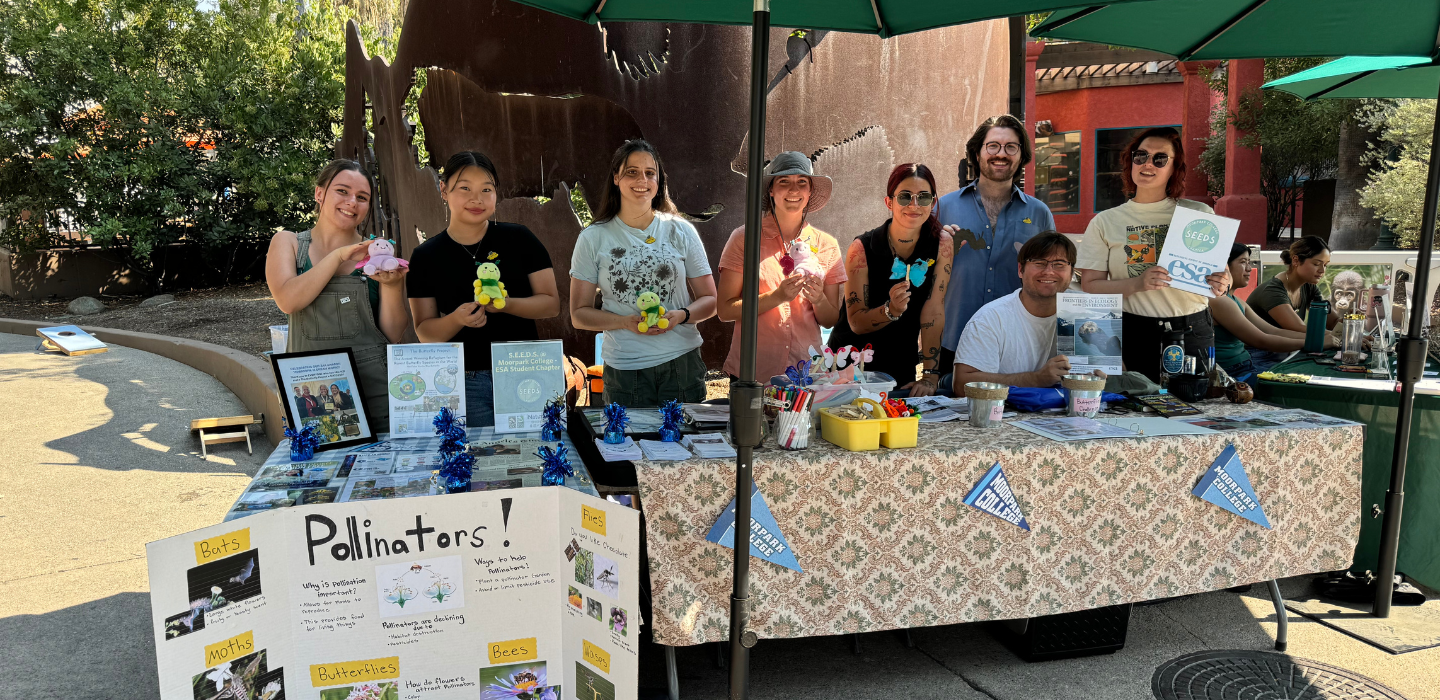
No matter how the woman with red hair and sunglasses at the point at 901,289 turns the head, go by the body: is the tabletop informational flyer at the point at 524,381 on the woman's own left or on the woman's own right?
on the woman's own right

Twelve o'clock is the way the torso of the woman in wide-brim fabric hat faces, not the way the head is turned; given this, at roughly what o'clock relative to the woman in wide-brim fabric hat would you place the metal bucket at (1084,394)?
The metal bucket is roughly at 10 o'clock from the woman in wide-brim fabric hat.

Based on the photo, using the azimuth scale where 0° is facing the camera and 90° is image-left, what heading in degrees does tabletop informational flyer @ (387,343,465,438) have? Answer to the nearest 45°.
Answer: approximately 0°

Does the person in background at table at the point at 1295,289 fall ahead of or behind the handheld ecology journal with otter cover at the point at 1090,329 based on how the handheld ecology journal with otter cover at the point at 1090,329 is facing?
behind

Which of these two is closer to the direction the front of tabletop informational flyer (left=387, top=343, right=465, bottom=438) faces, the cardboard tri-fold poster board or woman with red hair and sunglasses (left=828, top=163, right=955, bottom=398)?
the cardboard tri-fold poster board

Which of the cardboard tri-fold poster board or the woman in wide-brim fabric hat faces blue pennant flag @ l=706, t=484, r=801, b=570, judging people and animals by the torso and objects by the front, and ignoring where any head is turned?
the woman in wide-brim fabric hat
